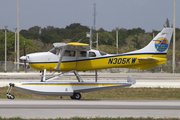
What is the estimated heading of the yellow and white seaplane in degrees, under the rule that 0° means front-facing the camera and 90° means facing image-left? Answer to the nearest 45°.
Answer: approximately 90°
